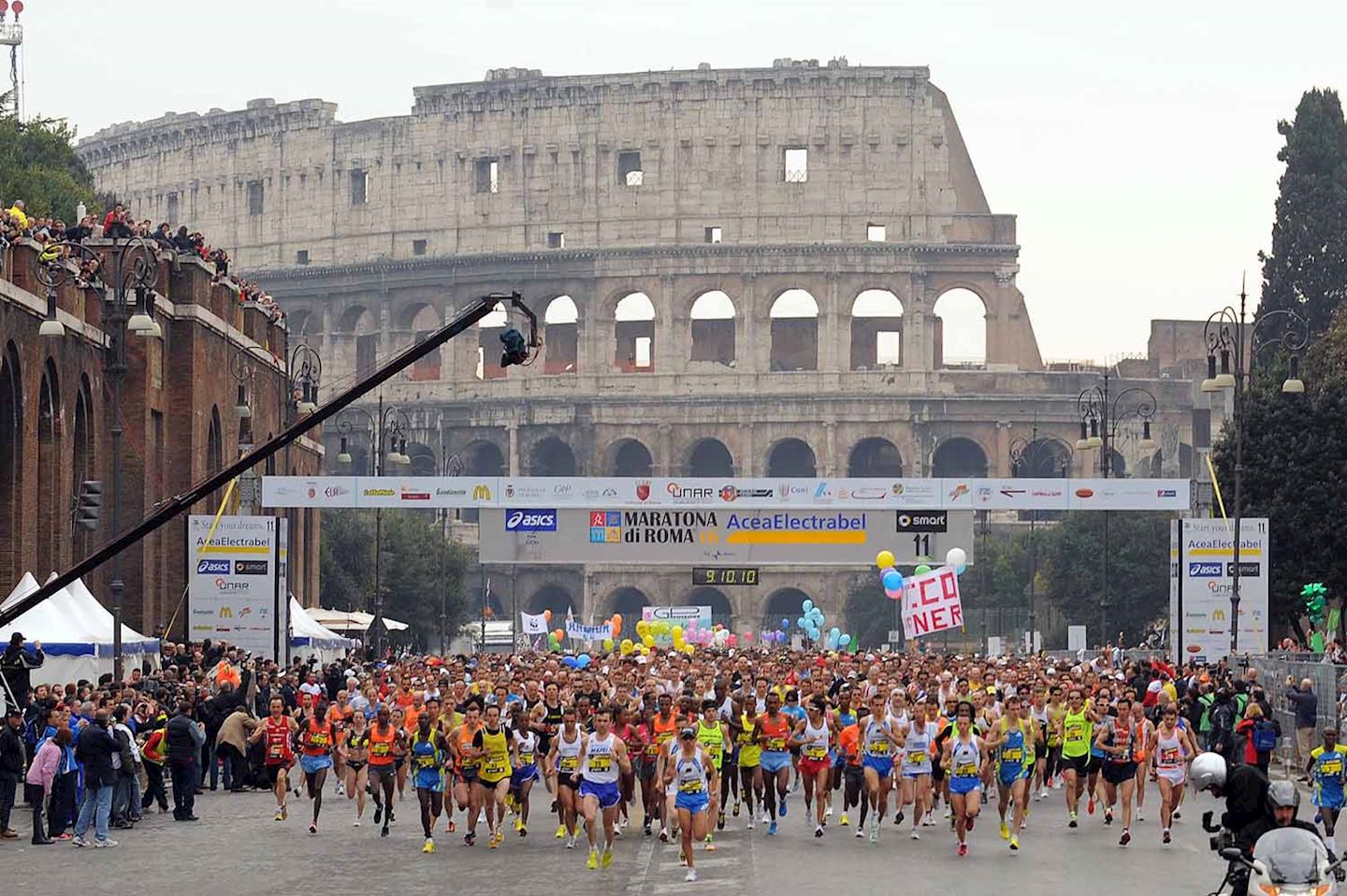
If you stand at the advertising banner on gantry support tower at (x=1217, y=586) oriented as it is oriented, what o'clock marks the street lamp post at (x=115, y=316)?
The street lamp post is roughly at 2 o'clock from the advertising banner on gantry support tower.

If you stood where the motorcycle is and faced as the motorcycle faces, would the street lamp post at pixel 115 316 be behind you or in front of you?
behind

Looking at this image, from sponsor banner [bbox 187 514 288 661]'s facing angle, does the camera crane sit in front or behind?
in front

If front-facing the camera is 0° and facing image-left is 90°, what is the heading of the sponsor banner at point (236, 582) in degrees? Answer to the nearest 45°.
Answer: approximately 0°

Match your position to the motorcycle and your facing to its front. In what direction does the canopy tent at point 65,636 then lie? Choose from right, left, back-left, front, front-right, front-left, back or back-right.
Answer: back-right

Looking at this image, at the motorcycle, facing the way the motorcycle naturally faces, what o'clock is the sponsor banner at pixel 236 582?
The sponsor banner is roughly at 5 o'clock from the motorcycle.

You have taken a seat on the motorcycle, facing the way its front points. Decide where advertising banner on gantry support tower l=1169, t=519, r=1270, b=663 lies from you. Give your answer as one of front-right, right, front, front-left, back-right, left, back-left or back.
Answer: back
